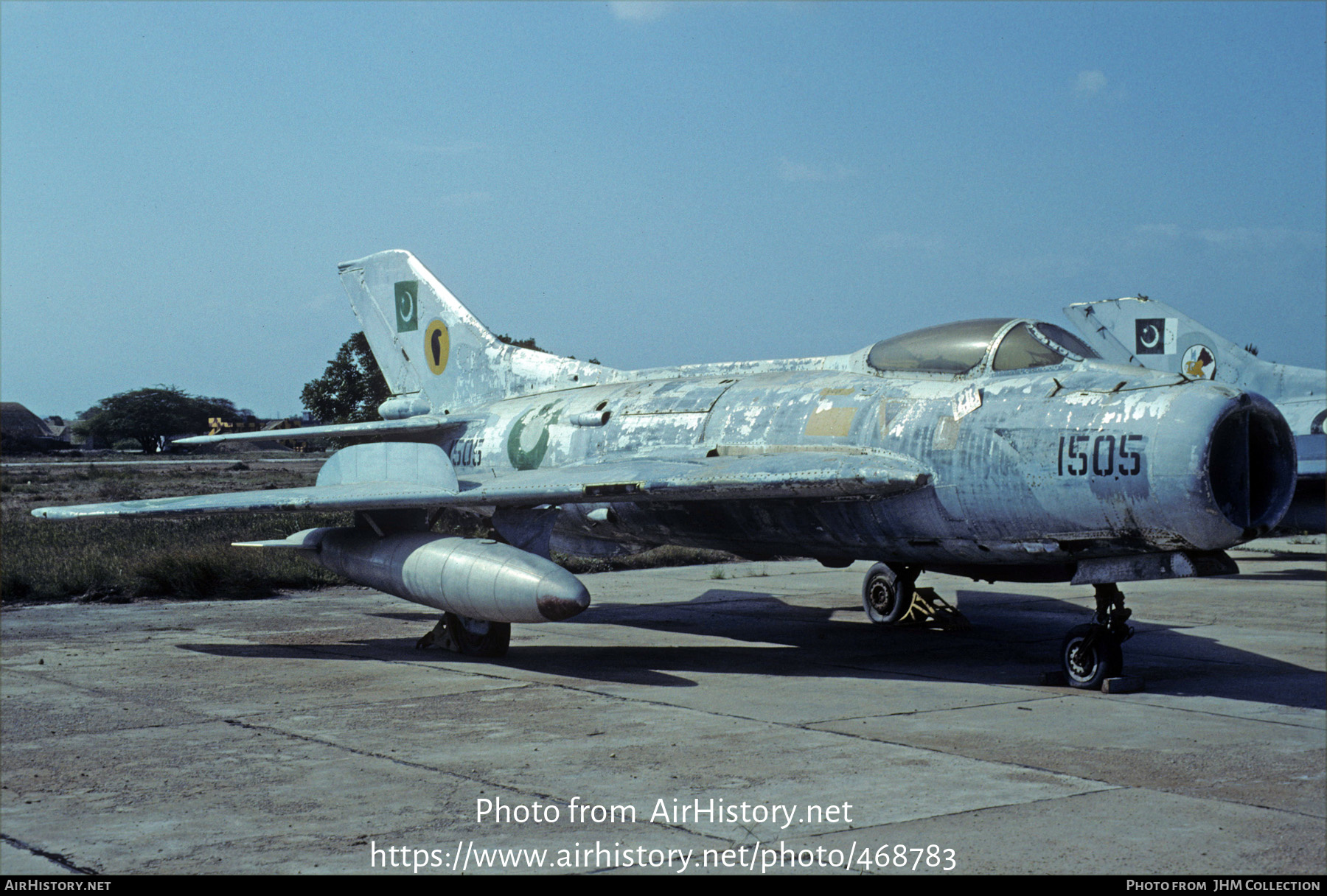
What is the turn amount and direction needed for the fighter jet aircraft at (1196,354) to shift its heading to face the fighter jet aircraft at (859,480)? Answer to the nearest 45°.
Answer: approximately 90° to its right

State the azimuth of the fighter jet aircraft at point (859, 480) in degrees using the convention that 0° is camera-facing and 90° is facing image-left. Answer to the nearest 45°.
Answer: approximately 315°

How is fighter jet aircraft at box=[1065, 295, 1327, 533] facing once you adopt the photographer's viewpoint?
facing to the right of the viewer

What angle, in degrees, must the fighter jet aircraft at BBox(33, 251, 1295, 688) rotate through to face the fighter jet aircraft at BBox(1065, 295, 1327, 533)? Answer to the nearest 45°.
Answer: approximately 90° to its left
